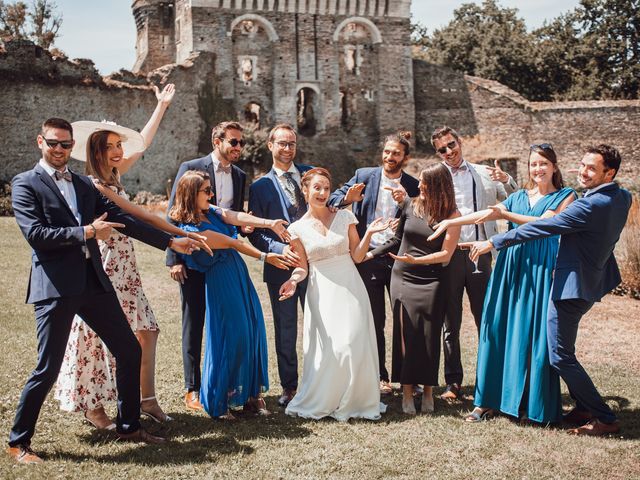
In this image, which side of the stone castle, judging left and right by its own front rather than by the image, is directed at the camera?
front

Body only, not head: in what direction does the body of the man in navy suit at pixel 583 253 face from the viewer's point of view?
to the viewer's left

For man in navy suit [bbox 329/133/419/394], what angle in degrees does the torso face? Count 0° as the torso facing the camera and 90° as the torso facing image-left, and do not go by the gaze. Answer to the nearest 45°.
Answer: approximately 0°

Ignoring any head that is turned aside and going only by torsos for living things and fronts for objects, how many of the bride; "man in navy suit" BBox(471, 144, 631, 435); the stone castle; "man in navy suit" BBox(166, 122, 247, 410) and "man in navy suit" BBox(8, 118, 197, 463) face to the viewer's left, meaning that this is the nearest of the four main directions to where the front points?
1

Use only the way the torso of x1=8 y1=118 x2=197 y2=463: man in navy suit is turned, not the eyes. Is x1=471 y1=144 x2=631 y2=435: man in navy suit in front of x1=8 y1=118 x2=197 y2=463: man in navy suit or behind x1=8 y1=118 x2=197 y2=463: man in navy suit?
in front

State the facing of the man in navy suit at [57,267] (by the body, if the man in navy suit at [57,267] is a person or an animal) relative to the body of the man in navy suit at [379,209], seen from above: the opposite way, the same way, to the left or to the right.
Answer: to the left

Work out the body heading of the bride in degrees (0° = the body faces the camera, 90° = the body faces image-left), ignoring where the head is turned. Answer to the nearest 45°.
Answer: approximately 0°

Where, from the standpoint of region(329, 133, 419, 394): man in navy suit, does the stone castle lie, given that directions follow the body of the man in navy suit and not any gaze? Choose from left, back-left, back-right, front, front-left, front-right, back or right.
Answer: back

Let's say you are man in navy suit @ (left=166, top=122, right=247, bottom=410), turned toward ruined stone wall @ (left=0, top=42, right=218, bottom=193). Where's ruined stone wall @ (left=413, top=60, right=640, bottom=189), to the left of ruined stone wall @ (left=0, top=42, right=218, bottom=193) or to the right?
right

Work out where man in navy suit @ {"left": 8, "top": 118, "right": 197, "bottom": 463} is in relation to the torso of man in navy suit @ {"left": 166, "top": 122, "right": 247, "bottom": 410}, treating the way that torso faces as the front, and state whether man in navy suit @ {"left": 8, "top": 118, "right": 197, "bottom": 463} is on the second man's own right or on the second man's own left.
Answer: on the second man's own right

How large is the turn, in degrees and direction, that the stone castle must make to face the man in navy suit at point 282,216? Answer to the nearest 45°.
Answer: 0° — it already faces them

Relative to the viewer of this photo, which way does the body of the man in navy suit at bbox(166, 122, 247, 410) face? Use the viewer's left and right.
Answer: facing the viewer and to the right of the viewer

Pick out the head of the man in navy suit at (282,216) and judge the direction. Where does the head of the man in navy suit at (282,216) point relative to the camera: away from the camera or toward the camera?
toward the camera

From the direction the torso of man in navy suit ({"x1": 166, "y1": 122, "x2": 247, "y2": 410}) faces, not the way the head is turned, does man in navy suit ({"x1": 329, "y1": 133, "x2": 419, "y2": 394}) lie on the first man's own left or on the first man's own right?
on the first man's own left

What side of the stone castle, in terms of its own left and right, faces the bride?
front
